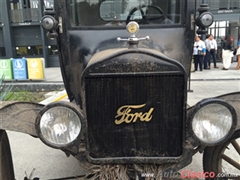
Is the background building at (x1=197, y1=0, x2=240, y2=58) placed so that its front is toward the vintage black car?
yes

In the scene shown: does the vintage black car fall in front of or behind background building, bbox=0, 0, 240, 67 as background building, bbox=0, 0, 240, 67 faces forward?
in front

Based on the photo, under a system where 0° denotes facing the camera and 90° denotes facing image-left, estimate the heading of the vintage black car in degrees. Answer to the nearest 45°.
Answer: approximately 0°

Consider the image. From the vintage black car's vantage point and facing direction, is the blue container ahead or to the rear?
to the rear

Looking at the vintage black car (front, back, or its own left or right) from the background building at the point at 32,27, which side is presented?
back

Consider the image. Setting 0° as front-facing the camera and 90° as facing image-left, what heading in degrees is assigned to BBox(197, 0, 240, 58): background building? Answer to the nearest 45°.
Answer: approximately 0°

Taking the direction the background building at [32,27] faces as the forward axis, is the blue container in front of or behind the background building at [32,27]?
in front

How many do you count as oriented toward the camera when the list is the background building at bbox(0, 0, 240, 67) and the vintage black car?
2

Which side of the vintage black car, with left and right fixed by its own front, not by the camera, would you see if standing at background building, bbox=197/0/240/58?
back

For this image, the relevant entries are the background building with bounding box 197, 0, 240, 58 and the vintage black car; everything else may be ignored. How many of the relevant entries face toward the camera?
2
